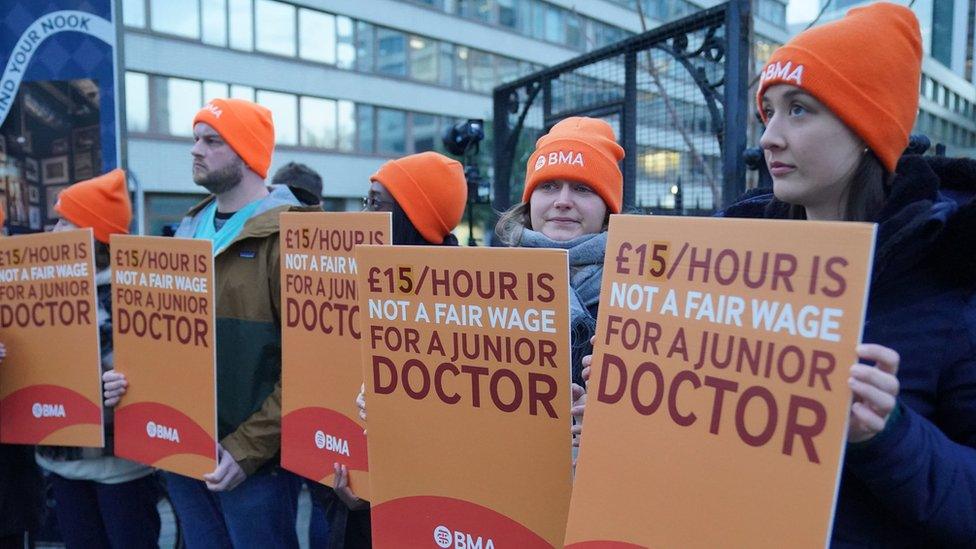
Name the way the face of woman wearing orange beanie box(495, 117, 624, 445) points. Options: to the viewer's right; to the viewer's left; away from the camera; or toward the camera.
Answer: toward the camera

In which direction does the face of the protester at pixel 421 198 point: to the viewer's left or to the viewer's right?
to the viewer's left

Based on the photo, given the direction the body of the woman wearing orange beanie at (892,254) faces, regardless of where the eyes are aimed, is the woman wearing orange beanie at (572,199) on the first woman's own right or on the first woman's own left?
on the first woman's own right

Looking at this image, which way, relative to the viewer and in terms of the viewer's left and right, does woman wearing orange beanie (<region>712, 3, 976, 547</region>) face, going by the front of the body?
facing the viewer and to the left of the viewer

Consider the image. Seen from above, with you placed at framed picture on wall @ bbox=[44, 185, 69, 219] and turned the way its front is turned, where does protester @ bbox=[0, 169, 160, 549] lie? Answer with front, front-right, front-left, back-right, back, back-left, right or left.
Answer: front

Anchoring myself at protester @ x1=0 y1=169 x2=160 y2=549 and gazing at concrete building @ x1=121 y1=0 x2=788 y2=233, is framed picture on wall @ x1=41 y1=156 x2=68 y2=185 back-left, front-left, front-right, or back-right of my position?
front-left

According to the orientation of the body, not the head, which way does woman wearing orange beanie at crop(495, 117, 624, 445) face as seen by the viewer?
toward the camera

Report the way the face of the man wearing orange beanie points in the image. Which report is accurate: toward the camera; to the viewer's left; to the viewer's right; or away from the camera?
to the viewer's left

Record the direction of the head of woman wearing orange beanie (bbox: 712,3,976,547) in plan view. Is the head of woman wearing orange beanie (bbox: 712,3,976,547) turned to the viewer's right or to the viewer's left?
to the viewer's left

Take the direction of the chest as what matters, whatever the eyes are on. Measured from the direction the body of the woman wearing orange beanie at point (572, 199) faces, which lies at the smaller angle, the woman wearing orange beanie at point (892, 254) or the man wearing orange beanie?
the woman wearing orange beanie
